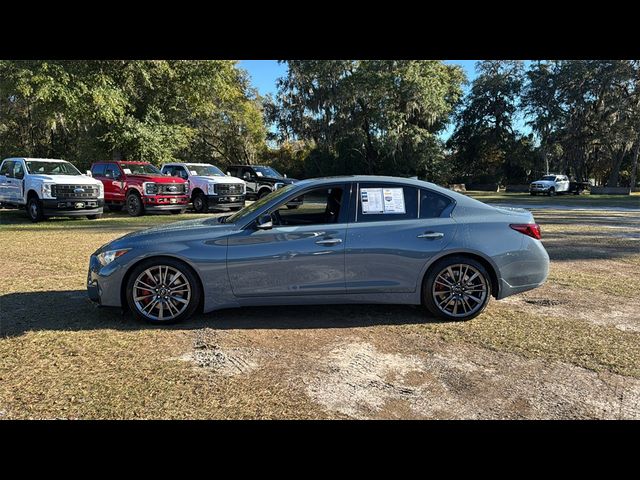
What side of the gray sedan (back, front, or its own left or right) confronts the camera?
left

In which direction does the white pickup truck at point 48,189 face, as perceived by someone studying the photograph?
facing the viewer and to the right of the viewer

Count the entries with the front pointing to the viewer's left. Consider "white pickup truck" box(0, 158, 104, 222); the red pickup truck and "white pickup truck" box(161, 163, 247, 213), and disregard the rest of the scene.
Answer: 0

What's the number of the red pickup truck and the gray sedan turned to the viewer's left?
1

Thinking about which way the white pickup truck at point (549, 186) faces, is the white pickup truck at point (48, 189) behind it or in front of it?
in front

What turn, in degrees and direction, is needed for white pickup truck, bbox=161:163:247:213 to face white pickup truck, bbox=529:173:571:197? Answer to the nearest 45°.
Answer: approximately 90° to its left

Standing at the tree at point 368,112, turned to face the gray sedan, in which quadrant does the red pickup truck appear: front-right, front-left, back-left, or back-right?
front-right

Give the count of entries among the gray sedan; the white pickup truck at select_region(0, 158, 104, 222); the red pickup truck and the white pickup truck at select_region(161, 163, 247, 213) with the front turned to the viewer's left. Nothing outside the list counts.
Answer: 1

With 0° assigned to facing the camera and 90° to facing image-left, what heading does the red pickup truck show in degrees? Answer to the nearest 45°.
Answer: approximately 315°

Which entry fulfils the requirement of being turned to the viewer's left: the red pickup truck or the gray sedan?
the gray sedan
